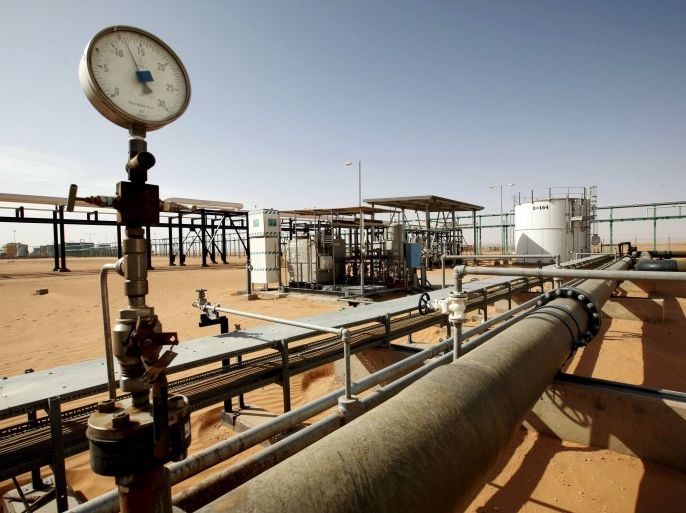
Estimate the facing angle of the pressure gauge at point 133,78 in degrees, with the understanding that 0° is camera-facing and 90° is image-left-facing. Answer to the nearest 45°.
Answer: approximately 315°

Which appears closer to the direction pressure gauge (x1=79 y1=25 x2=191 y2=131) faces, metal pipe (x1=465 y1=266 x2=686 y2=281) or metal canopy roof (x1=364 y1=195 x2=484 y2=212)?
the metal pipe

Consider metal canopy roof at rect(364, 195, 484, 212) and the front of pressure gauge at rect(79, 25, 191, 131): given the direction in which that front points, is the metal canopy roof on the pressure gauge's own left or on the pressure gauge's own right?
on the pressure gauge's own left

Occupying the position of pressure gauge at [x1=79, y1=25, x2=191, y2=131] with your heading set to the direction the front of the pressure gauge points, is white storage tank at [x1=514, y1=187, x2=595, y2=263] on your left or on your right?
on your left
